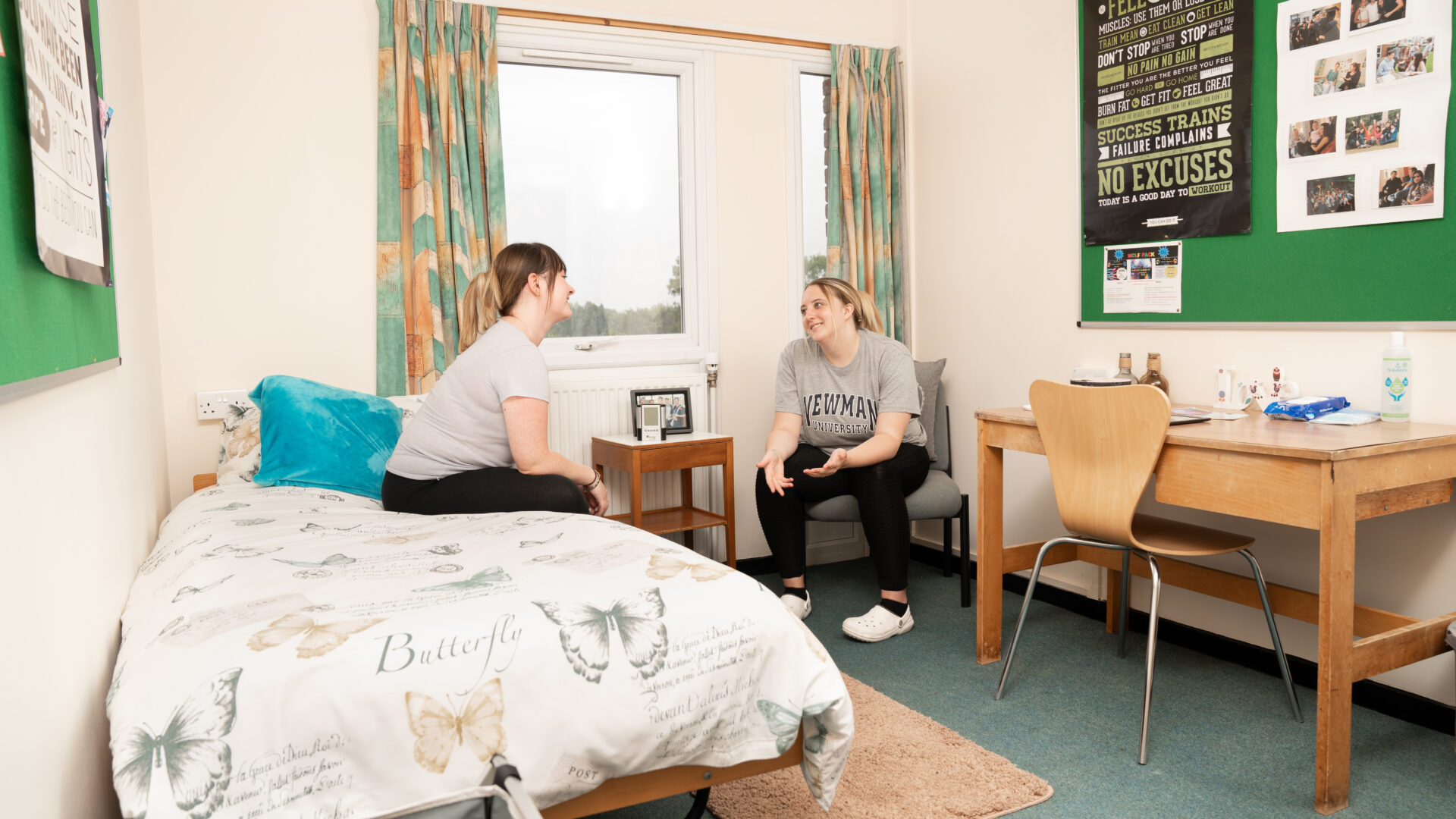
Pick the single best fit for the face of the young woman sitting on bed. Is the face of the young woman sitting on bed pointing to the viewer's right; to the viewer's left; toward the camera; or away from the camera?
to the viewer's right

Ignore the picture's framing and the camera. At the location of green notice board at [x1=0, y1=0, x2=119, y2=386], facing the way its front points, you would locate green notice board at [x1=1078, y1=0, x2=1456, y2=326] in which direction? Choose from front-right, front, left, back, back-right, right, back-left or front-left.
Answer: front-left

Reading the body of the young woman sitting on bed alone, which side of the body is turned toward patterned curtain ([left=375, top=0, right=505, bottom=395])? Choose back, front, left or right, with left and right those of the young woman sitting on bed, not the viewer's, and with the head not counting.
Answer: left

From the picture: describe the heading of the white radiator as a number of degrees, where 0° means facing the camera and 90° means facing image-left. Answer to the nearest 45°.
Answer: approximately 0°

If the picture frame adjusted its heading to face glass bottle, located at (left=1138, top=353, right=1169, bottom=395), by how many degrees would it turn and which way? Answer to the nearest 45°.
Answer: approximately 45° to its left

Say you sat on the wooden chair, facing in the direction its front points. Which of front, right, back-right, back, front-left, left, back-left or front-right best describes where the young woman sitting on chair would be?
left

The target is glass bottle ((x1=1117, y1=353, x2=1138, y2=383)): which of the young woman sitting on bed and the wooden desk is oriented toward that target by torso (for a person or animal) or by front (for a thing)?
the young woman sitting on bed

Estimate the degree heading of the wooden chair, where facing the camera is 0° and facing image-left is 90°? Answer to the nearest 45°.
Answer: approximately 225°

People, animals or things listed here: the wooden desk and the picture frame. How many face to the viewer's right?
0

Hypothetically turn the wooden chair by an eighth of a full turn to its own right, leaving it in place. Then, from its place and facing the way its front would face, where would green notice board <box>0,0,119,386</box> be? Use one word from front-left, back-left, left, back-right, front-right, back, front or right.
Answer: back-right

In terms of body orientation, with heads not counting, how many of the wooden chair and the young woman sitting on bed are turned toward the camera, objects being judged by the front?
0

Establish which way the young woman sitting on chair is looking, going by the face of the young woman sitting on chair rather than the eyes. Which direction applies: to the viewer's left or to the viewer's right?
to the viewer's left

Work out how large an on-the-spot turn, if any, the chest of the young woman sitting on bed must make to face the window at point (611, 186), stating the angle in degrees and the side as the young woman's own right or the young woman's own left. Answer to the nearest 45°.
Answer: approximately 90° to the young woman's own left

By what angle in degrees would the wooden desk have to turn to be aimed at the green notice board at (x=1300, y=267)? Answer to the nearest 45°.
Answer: approximately 135° to its right

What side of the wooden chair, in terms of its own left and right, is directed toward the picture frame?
left
